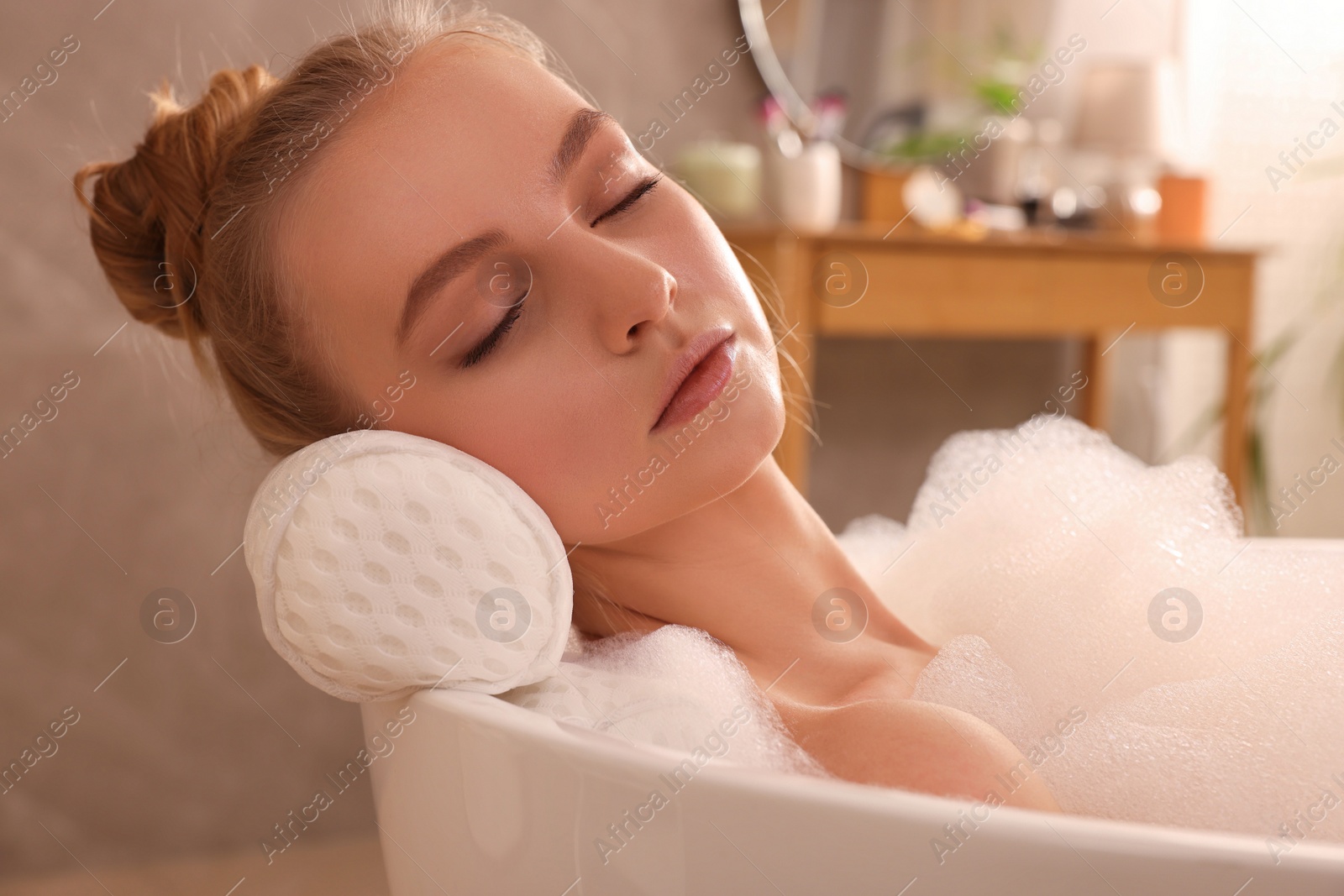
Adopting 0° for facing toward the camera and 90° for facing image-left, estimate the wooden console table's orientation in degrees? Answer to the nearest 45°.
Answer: approximately 0°

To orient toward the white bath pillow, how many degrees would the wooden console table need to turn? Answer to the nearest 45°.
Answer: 0° — it already faces it

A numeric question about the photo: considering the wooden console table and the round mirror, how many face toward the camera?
2

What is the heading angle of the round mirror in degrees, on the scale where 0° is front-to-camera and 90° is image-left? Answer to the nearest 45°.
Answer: approximately 0°
